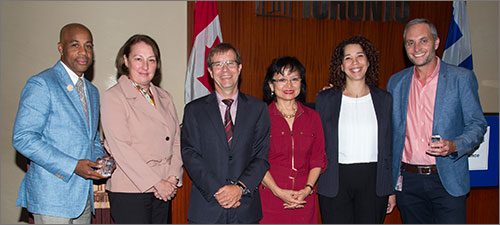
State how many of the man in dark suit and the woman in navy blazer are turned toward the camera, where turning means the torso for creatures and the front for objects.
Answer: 2

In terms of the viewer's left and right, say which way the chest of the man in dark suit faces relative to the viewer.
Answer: facing the viewer

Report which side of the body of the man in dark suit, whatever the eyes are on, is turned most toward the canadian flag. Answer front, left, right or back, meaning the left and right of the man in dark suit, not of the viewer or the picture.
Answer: back

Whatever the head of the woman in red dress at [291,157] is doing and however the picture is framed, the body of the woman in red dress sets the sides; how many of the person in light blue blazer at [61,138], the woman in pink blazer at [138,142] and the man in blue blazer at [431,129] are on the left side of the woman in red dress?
1

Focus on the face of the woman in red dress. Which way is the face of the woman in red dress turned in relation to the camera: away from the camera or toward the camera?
toward the camera

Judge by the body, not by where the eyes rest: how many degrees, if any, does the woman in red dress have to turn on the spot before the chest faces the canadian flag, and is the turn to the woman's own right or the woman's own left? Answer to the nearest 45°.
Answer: approximately 135° to the woman's own right

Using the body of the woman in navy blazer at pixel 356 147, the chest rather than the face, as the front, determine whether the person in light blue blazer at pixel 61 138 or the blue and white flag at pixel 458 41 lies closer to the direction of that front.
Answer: the person in light blue blazer

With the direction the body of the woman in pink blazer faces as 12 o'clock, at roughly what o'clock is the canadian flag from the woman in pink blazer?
The canadian flag is roughly at 8 o'clock from the woman in pink blazer.

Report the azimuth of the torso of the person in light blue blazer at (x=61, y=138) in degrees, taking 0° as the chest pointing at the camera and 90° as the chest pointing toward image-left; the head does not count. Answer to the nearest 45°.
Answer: approximately 315°

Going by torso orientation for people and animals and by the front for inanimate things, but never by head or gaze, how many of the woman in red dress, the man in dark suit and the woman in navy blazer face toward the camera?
3

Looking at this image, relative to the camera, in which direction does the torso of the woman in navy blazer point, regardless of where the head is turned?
toward the camera

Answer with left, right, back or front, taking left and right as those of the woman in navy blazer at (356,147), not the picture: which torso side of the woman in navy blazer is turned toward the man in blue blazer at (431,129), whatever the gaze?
left

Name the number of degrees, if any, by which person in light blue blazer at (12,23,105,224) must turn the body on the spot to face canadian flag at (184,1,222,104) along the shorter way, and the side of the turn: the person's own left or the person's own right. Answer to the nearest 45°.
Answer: approximately 90° to the person's own left

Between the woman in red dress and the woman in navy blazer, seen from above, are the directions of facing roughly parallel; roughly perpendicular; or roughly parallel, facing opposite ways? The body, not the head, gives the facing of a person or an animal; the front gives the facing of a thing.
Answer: roughly parallel

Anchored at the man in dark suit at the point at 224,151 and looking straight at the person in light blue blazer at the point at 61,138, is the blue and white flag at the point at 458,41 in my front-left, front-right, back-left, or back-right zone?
back-right
